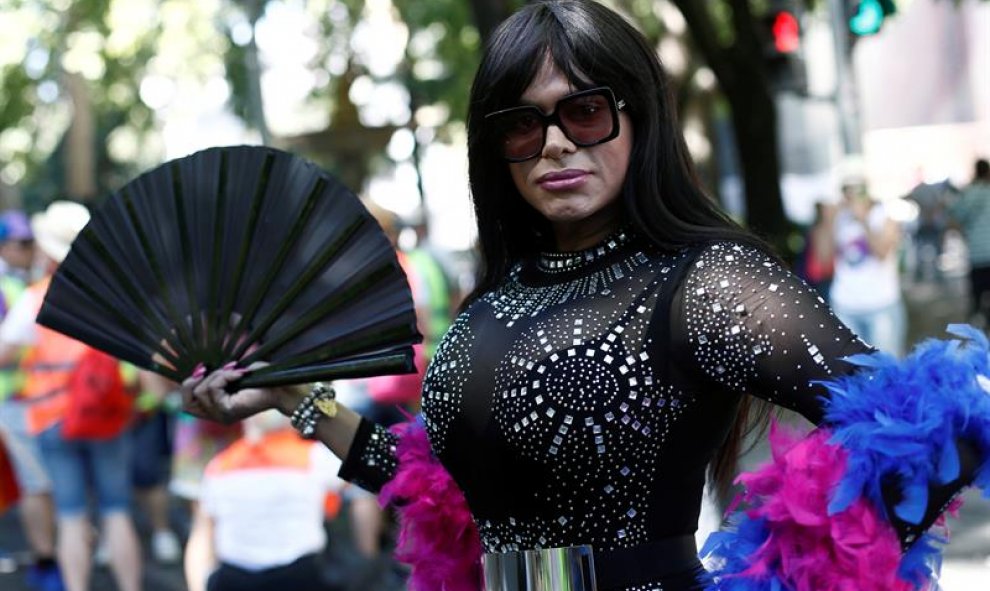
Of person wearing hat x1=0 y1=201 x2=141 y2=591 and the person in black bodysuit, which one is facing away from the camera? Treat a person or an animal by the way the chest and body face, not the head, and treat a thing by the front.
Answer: the person wearing hat

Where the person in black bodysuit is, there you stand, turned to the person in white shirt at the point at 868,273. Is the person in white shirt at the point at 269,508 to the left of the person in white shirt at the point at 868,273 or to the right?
left

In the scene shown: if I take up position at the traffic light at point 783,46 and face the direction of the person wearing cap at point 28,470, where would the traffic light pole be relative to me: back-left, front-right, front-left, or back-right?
back-left

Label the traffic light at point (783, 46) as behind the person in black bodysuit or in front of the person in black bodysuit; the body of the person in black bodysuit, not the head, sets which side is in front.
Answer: behind

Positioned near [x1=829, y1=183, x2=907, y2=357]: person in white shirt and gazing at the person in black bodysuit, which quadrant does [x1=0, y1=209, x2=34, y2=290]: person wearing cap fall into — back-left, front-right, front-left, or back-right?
front-right

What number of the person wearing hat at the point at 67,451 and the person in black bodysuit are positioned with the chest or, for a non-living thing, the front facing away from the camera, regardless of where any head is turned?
1

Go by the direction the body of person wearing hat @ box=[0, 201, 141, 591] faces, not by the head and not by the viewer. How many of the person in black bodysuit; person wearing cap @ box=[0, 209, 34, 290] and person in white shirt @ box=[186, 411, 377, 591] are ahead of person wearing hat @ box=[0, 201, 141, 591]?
1

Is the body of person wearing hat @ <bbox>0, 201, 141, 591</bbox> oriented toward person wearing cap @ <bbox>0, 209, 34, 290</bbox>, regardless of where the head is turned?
yes

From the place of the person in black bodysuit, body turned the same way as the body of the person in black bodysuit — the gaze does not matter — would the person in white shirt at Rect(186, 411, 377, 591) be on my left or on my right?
on my right

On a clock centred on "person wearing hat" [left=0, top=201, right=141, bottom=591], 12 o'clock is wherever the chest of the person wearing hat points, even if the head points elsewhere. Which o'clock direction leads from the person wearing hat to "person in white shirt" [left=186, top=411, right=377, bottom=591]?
The person in white shirt is roughly at 5 o'clock from the person wearing hat.

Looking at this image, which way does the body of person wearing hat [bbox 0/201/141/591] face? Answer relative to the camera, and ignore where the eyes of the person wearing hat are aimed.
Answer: away from the camera

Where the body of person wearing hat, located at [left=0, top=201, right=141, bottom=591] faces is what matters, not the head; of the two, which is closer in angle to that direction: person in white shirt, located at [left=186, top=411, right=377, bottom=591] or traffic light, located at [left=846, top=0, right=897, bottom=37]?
the traffic light

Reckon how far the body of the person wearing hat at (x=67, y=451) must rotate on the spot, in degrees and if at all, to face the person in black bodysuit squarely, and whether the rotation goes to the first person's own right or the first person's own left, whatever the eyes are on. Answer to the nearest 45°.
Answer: approximately 180°

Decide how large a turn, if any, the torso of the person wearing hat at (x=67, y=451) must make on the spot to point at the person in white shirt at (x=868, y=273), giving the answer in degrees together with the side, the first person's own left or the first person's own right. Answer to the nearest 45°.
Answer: approximately 90° to the first person's own right

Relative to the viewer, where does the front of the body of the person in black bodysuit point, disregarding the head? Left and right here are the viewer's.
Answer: facing the viewer and to the left of the viewer
